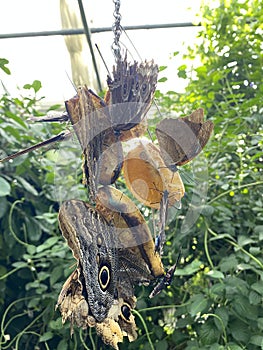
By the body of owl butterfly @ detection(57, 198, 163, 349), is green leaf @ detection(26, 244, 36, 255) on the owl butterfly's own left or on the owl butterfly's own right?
on the owl butterfly's own left

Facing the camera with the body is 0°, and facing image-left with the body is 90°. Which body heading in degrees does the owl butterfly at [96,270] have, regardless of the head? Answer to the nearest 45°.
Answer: approximately 270°
